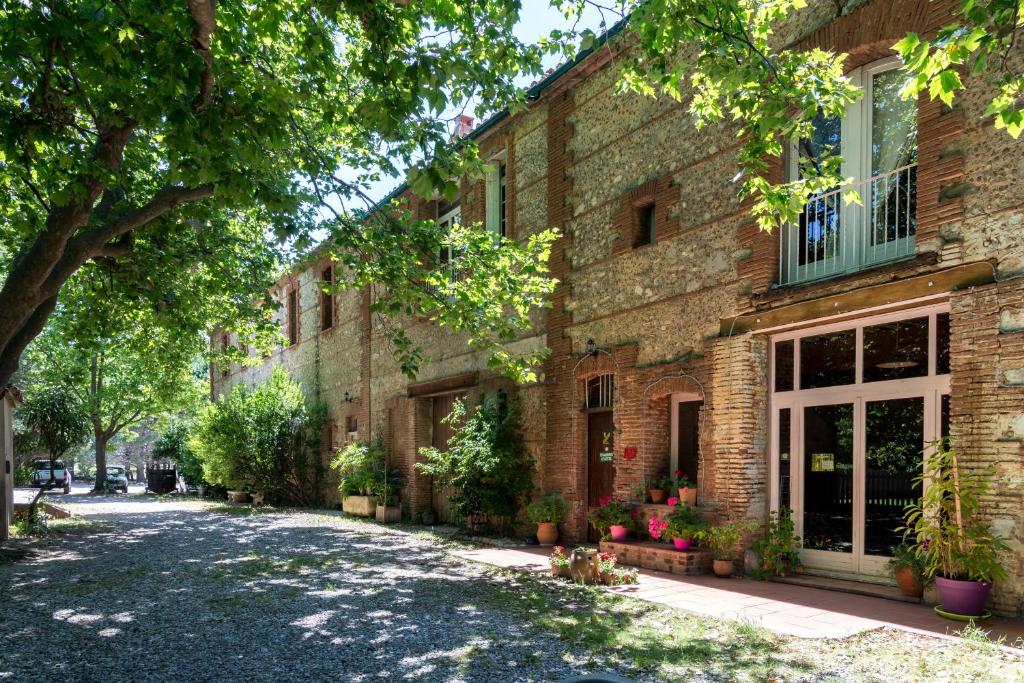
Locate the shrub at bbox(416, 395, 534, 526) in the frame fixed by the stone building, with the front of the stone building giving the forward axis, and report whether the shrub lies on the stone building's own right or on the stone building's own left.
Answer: on the stone building's own right

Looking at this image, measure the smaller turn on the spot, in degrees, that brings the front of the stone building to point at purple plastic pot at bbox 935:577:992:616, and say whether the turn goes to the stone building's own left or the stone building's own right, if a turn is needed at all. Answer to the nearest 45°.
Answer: approximately 45° to the stone building's own left

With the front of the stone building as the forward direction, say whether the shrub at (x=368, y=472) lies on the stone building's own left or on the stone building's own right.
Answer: on the stone building's own right

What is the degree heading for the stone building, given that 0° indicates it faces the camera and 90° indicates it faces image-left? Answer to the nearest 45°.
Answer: approximately 45°
